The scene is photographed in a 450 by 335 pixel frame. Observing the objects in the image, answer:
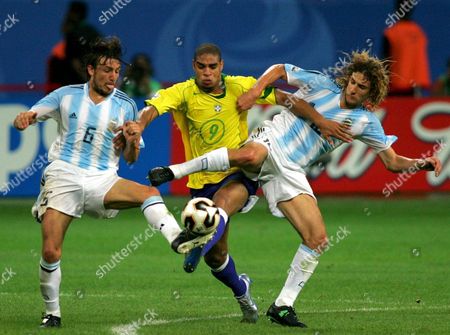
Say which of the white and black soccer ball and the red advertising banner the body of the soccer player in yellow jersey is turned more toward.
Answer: the white and black soccer ball

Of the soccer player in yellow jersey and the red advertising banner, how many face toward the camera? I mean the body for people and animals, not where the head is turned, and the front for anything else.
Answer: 2

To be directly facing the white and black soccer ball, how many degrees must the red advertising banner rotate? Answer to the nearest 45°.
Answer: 0° — it already faces it

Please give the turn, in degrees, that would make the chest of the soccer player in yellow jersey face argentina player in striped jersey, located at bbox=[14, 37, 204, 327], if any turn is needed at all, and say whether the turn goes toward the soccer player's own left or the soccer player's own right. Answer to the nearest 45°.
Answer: approximately 45° to the soccer player's own right

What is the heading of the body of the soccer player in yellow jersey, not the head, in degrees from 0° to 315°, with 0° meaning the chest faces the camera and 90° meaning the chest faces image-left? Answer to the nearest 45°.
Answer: approximately 0°

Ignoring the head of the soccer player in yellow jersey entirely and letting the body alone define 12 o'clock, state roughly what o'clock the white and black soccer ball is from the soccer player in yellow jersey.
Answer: The white and black soccer ball is roughly at 12 o'clock from the soccer player in yellow jersey.

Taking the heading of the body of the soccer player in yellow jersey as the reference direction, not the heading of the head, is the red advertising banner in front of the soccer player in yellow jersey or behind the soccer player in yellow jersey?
behind

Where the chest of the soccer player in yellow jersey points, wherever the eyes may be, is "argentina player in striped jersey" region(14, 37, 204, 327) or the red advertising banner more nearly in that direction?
the argentina player in striped jersey
